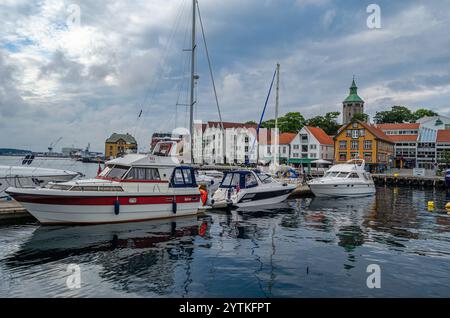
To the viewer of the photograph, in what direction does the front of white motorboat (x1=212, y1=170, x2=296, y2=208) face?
facing away from the viewer and to the right of the viewer

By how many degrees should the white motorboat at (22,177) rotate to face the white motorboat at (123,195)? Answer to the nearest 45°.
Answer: approximately 45° to its right

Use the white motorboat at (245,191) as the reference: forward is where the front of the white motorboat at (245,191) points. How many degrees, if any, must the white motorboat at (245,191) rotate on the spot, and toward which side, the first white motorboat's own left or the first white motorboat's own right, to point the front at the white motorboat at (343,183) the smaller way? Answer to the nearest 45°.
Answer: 0° — it already faces it

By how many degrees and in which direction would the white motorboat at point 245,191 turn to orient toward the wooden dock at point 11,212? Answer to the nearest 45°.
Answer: approximately 180°

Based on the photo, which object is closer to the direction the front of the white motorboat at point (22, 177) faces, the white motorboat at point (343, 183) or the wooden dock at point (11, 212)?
the white motorboat

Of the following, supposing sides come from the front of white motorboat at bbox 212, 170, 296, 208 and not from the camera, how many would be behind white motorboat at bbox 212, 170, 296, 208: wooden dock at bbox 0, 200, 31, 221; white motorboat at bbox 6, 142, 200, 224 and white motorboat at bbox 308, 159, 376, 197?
2

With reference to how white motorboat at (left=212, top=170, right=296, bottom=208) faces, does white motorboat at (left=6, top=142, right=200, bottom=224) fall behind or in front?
behind

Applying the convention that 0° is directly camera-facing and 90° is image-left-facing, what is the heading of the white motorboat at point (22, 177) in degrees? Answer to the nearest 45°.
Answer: approximately 270°

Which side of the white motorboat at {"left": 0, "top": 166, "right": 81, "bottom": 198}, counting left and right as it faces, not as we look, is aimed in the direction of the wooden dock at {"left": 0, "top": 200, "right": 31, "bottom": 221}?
right

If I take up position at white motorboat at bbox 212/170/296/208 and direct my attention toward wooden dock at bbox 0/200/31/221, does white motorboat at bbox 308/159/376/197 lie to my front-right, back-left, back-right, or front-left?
back-right
